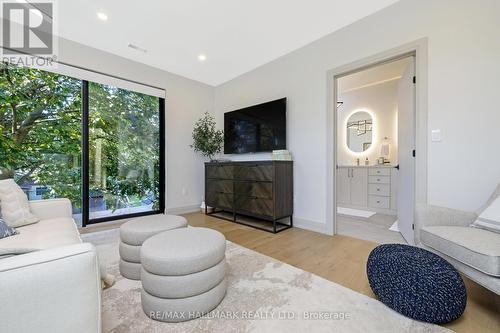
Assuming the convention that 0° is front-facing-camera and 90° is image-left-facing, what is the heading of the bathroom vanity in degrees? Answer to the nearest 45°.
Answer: approximately 45°

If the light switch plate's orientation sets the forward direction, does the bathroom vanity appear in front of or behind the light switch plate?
behind

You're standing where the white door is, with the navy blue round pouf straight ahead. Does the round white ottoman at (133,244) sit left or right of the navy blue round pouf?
right

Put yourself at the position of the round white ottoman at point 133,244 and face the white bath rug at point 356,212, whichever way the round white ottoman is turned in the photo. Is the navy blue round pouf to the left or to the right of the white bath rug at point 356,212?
right

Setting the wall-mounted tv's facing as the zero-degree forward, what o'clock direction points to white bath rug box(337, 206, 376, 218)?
The white bath rug is roughly at 7 o'clock from the wall-mounted tv.

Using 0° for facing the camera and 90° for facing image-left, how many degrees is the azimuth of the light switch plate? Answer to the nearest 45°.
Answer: approximately 0°

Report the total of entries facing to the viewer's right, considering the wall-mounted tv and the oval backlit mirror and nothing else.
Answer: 0

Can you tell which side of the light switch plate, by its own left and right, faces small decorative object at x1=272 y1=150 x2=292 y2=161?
right

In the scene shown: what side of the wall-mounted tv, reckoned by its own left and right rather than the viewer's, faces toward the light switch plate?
left

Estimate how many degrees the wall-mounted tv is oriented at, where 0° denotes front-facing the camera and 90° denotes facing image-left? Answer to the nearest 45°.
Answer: approximately 45°

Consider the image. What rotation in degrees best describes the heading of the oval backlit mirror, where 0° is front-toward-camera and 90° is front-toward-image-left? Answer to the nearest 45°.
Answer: approximately 45°
